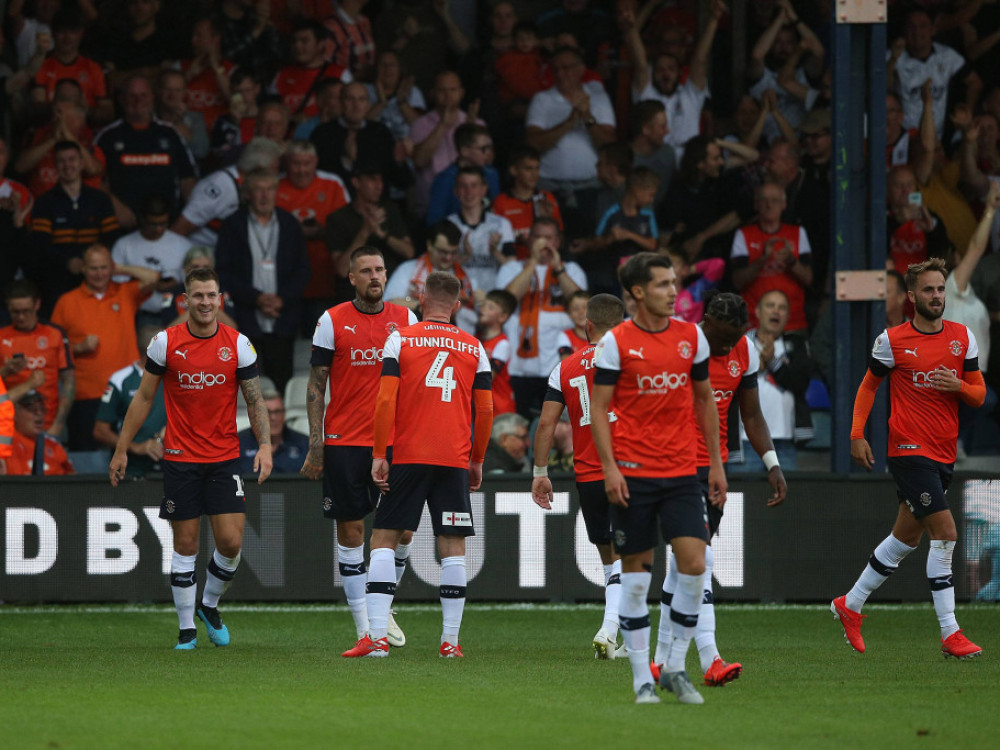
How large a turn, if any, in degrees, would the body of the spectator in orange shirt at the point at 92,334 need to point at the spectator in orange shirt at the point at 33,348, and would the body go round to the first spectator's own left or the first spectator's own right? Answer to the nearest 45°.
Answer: approximately 45° to the first spectator's own right

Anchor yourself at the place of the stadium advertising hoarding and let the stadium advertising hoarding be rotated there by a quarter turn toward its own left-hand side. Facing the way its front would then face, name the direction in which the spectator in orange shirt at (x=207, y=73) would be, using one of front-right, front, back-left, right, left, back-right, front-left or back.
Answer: back-left

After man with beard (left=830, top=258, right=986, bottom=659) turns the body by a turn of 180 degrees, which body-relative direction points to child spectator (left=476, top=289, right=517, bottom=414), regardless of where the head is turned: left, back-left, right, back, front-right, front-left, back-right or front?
front

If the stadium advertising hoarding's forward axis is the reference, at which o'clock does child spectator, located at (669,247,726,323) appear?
The child spectator is roughly at 7 o'clock from the stadium advertising hoarding.

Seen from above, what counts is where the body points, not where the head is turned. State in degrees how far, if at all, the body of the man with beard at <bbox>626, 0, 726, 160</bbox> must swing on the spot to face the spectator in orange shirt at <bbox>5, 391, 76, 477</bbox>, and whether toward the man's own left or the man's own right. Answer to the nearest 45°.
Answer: approximately 45° to the man's own right
